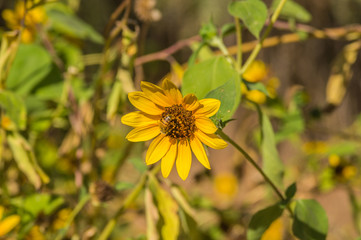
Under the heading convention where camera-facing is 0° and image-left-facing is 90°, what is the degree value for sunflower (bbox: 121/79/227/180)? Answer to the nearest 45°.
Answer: approximately 0°

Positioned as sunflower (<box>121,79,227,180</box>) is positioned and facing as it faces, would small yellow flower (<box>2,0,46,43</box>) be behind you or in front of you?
behind
